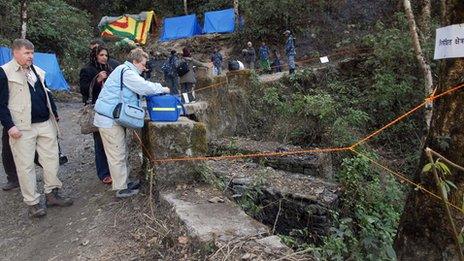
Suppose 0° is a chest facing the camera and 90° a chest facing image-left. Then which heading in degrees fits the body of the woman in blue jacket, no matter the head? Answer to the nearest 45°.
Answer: approximately 270°

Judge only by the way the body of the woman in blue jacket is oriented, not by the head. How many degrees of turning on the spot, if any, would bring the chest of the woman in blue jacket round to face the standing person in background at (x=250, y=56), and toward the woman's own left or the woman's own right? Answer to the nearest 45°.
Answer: approximately 45° to the woman's own left

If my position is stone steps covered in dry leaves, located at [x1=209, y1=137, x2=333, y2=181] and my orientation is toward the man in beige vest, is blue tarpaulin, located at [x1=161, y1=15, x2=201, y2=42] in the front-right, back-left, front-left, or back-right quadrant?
back-right

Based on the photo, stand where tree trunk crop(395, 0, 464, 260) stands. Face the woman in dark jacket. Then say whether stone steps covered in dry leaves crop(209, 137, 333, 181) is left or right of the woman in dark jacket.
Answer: right

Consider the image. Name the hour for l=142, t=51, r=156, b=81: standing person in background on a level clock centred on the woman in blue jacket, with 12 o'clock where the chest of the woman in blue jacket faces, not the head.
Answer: The standing person in background is roughly at 9 o'clock from the woman in blue jacket.

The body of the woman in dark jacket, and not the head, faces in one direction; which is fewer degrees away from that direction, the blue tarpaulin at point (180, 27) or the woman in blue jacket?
the woman in blue jacket

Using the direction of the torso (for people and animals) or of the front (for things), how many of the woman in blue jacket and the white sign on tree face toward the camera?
1

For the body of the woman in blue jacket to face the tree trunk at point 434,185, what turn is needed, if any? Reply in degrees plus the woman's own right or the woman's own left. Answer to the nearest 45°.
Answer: approximately 45° to the woman's own right

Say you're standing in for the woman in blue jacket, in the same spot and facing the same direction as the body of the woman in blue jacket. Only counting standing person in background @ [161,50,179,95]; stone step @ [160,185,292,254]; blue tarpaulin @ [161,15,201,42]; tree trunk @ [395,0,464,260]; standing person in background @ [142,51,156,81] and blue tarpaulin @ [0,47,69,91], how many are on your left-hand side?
4
